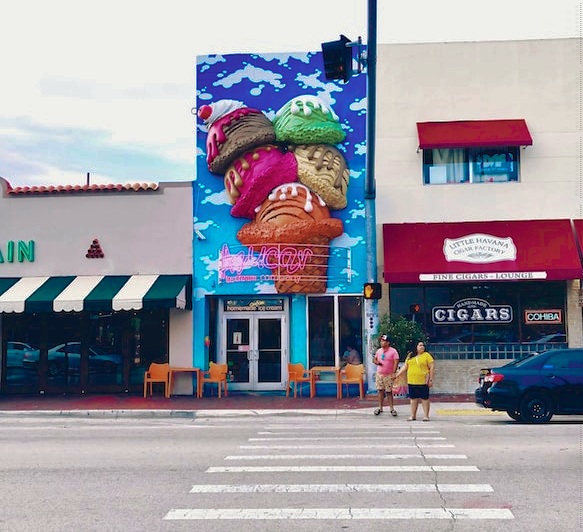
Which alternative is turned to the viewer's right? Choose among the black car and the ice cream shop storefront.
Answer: the black car

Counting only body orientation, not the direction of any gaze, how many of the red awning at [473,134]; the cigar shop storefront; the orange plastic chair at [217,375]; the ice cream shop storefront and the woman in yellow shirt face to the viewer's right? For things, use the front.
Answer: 0

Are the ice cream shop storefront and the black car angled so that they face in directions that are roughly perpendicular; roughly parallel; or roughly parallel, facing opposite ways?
roughly perpendicular

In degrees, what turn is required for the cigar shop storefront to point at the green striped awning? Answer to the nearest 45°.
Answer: approximately 90° to its right

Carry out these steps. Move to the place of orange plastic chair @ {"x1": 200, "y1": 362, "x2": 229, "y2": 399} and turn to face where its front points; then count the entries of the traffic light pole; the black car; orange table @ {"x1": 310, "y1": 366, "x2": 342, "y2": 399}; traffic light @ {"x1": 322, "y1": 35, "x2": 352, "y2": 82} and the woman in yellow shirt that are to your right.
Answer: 0

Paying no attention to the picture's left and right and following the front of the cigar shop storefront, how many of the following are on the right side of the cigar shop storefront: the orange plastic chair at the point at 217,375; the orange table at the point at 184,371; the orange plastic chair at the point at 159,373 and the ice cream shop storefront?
4

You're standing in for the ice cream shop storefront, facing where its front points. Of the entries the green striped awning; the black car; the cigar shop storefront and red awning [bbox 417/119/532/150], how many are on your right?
1

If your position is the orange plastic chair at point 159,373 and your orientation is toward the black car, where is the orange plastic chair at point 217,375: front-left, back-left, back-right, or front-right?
front-left

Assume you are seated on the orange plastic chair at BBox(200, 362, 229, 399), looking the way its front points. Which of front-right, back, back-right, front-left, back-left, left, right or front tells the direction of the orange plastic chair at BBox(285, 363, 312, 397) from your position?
back-left

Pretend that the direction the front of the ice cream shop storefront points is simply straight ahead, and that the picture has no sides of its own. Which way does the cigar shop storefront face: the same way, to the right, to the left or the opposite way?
the same way

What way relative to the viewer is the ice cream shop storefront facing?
toward the camera

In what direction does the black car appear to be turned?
to the viewer's right

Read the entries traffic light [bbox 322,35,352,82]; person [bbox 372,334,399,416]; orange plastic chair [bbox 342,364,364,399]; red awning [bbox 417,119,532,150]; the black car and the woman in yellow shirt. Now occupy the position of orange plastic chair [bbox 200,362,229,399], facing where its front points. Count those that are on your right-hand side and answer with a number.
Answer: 0

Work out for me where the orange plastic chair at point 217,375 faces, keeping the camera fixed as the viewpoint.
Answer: facing the viewer and to the left of the viewer

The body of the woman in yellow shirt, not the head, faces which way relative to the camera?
toward the camera
